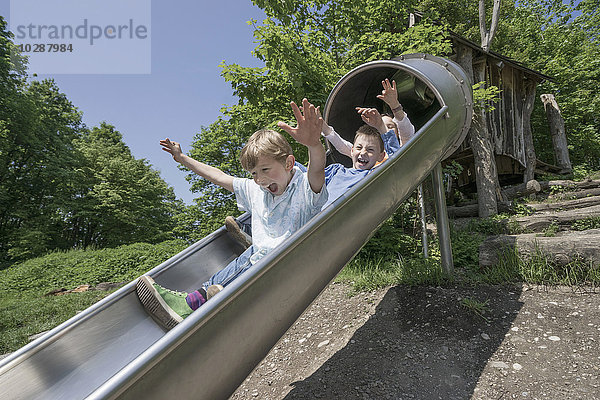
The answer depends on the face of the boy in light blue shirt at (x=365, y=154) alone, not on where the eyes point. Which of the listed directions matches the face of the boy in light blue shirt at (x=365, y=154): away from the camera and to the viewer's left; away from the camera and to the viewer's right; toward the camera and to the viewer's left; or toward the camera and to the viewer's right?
toward the camera and to the viewer's left

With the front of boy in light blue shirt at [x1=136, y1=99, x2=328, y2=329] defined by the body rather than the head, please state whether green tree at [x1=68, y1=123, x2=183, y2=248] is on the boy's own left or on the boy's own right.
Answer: on the boy's own right

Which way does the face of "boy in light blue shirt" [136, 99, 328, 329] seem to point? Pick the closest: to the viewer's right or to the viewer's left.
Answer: to the viewer's left

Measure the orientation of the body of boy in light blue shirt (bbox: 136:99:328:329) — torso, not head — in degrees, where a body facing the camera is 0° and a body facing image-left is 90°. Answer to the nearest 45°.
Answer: approximately 45°

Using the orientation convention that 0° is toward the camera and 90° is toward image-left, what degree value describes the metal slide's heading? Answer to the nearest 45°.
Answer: approximately 45°

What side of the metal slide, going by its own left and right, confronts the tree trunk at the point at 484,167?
back

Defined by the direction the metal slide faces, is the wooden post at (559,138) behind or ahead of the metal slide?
behind
